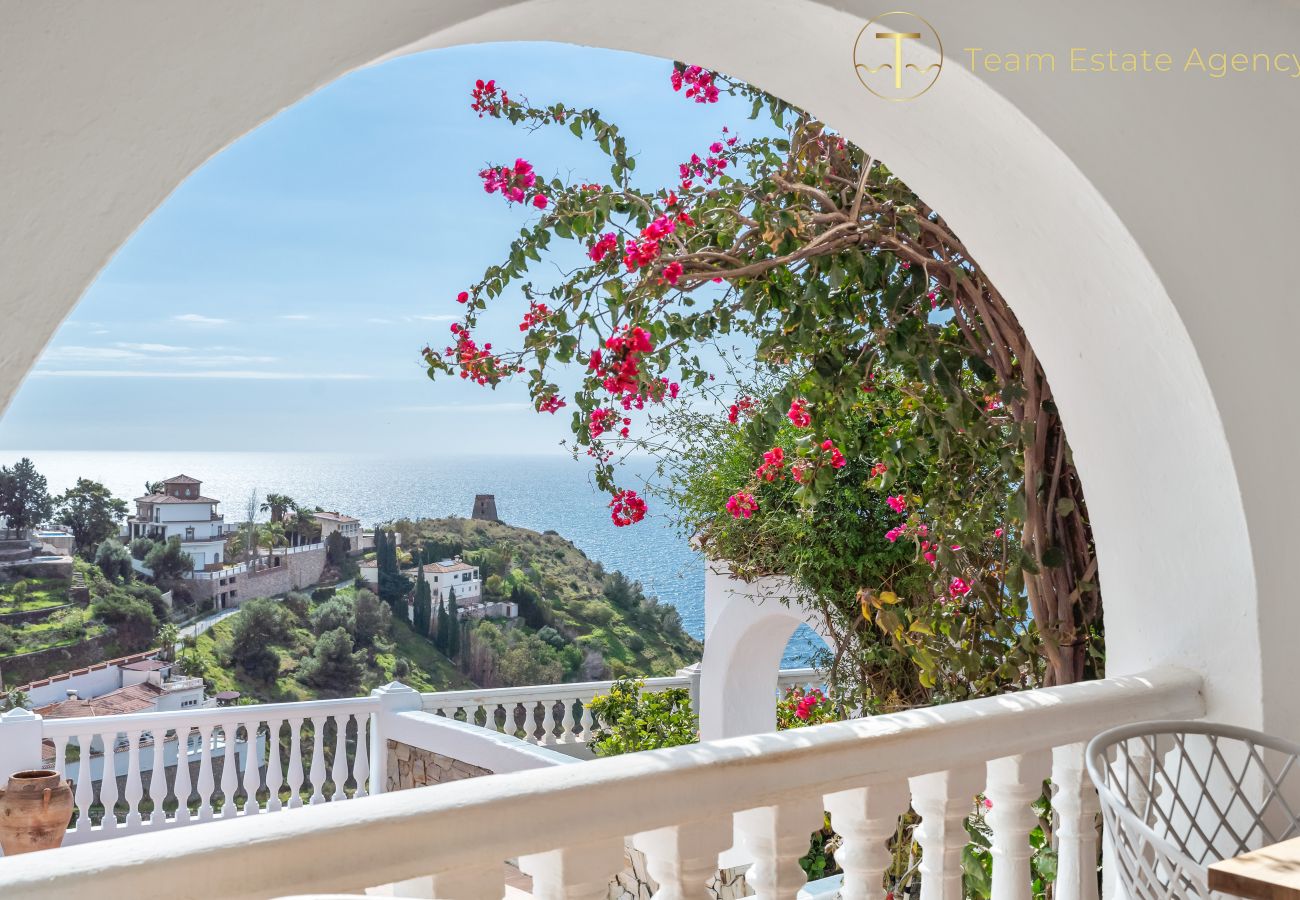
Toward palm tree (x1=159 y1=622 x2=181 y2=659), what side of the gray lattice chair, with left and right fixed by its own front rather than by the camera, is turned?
back

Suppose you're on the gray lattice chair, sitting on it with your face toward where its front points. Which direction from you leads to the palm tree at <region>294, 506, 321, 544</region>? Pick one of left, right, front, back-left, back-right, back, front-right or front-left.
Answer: back

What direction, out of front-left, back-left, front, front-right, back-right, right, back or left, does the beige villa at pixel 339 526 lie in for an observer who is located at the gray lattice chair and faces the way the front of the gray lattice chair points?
back

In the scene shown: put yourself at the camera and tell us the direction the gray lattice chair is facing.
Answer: facing the viewer and to the right of the viewer

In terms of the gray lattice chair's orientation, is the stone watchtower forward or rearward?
rearward

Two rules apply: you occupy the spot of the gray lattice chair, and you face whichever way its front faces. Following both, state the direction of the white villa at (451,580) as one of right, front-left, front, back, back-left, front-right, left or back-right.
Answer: back

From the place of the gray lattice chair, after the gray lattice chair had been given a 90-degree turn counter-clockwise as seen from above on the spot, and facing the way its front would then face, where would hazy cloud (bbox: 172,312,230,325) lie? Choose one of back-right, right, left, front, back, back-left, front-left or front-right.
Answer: left
